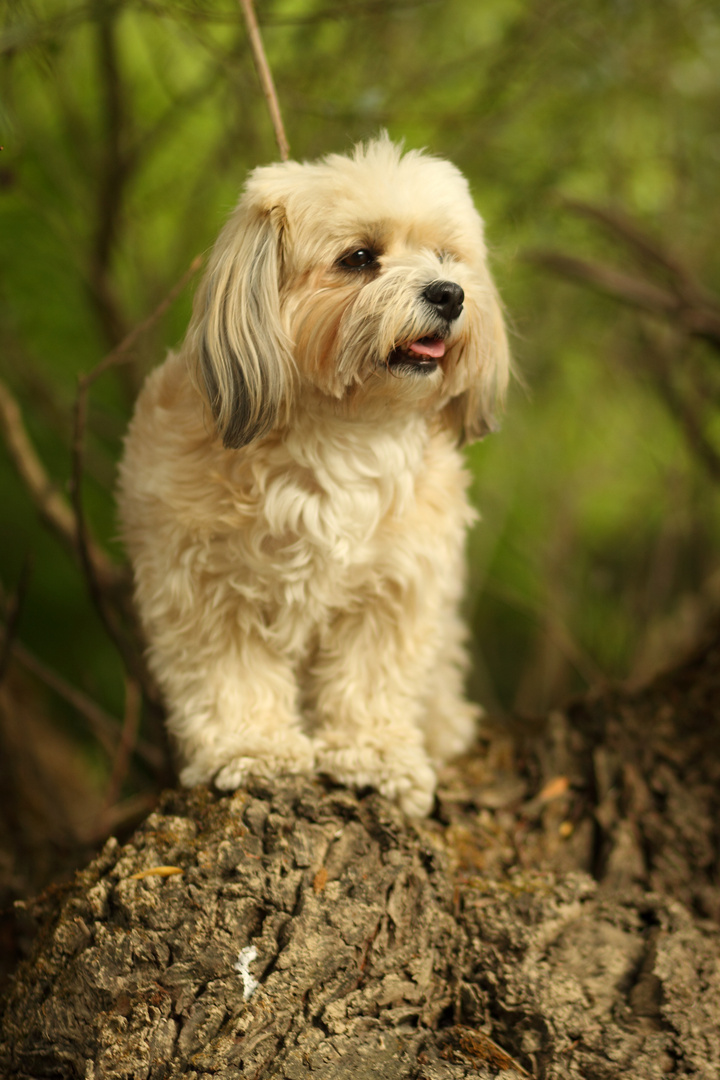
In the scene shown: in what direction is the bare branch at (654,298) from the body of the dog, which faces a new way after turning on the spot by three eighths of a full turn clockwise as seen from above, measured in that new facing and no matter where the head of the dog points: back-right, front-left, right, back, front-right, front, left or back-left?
right

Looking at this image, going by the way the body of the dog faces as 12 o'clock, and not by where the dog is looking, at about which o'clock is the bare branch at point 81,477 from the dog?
The bare branch is roughly at 4 o'clock from the dog.

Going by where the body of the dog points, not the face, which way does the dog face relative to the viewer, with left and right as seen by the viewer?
facing the viewer

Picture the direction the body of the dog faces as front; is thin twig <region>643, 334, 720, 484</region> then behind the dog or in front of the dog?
behind
